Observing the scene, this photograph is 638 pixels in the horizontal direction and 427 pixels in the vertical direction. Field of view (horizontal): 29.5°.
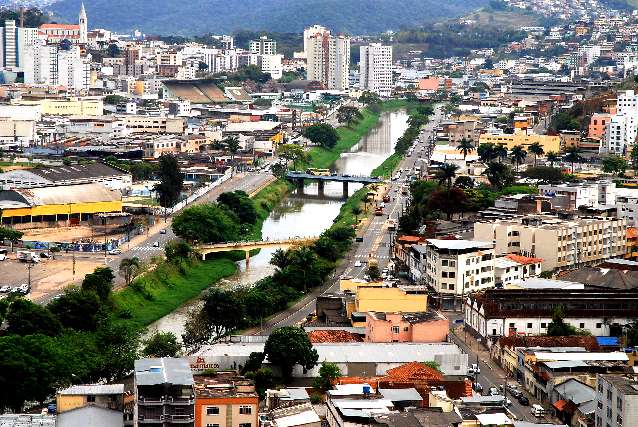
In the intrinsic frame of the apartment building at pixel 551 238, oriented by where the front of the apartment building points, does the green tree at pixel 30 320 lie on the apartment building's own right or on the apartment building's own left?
on the apartment building's own right

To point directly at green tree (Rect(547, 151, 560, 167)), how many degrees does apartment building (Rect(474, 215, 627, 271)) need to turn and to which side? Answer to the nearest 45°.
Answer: approximately 135° to its left

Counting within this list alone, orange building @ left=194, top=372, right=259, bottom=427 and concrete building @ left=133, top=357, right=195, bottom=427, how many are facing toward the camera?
2

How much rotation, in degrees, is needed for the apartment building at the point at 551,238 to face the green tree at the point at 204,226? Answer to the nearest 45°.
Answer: approximately 135° to its right

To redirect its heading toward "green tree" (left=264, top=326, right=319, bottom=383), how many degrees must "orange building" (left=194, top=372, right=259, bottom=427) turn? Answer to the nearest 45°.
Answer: approximately 180°

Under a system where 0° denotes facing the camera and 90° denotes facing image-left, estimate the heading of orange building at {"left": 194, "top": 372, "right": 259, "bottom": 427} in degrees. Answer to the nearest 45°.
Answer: approximately 0°

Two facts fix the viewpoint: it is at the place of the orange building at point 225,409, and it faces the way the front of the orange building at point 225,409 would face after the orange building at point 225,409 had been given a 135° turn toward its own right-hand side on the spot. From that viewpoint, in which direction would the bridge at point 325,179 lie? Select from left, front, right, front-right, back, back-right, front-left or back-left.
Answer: front-right

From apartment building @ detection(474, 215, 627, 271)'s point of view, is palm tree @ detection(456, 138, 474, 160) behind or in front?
behind

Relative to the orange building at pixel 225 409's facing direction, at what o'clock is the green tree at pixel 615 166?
The green tree is roughly at 7 o'clock from the orange building.

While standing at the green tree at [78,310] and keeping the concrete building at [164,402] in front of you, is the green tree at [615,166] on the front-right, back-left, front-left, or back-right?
back-left
